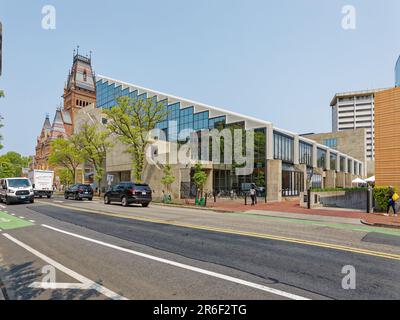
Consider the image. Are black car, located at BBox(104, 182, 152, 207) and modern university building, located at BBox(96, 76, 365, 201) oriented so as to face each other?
no

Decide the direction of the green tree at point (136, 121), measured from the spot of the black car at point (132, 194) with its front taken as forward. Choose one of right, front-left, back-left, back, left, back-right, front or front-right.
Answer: front-right

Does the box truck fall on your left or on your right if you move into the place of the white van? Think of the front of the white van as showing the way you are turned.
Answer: on your left

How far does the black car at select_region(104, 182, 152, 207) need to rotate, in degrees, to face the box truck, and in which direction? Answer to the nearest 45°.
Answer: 0° — it already faces it

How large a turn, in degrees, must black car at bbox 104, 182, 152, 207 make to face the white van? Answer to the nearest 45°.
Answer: approximately 45° to its left

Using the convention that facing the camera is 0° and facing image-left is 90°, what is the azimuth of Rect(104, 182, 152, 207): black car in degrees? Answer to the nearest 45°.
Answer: approximately 135°

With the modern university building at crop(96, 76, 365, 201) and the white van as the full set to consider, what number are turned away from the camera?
0

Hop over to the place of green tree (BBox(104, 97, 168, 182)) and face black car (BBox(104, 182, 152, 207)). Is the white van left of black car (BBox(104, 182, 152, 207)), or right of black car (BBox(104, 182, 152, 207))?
right

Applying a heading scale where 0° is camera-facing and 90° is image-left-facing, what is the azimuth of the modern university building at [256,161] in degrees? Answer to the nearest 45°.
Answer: approximately 315°

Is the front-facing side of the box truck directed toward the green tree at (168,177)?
no
